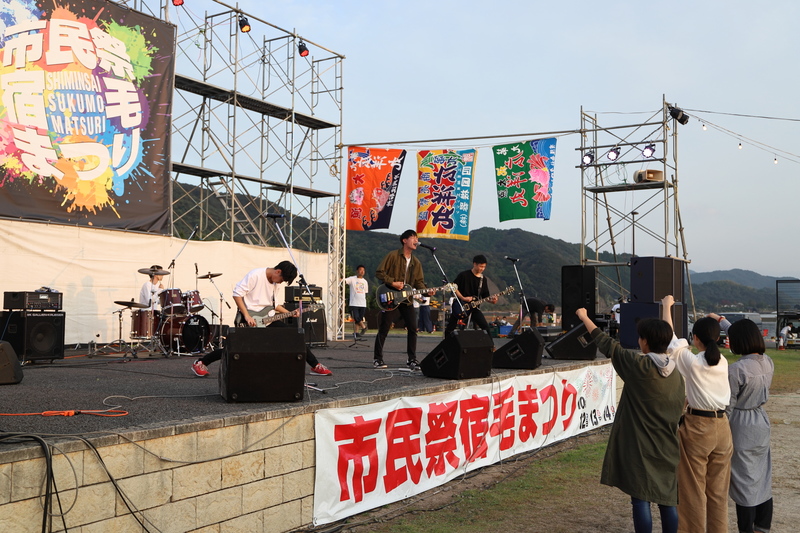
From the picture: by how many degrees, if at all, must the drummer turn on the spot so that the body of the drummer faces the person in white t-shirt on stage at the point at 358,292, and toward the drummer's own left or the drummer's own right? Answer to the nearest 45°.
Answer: approximately 90° to the drummer's own left

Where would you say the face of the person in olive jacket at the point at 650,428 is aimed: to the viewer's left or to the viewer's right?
to the viewer's left

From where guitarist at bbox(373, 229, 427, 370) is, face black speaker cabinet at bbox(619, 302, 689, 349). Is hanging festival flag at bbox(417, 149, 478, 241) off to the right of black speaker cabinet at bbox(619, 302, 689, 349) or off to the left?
left

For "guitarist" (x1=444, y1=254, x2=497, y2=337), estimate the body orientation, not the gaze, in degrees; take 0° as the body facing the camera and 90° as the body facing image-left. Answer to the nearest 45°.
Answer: approximately 315°

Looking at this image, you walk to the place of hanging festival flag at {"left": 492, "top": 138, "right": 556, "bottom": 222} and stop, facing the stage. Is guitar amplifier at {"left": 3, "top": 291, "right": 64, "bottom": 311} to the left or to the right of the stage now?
right

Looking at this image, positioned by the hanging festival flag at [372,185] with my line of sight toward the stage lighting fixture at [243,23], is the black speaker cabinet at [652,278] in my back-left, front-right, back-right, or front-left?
back-left

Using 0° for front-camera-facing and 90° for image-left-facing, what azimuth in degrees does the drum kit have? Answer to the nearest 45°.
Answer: approximately 315°
